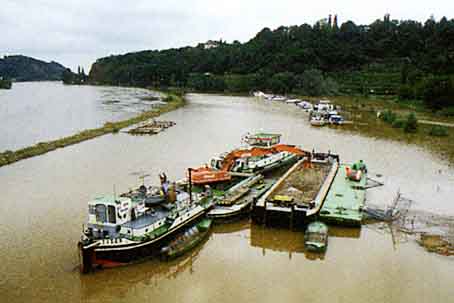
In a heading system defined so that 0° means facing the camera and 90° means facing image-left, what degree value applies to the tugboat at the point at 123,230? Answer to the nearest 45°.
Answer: approximately 45°

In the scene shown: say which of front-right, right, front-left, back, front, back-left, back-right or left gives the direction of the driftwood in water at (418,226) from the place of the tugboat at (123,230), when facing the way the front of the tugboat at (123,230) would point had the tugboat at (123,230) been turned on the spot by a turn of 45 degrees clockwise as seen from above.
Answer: back

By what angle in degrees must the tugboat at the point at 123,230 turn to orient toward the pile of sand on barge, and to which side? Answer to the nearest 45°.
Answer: approximately 180°

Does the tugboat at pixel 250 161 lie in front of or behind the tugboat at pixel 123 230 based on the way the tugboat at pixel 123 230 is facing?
behind

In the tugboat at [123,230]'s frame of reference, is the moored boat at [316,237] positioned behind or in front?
behind

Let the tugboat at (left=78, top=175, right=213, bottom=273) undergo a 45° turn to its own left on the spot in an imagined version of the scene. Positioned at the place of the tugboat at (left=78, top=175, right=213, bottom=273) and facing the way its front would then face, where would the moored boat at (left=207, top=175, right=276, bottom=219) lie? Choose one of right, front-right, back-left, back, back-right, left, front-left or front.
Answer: back-left

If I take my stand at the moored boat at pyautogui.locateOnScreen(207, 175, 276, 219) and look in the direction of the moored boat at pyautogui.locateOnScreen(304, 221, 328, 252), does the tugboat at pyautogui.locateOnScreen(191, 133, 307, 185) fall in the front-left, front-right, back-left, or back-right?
back-left
